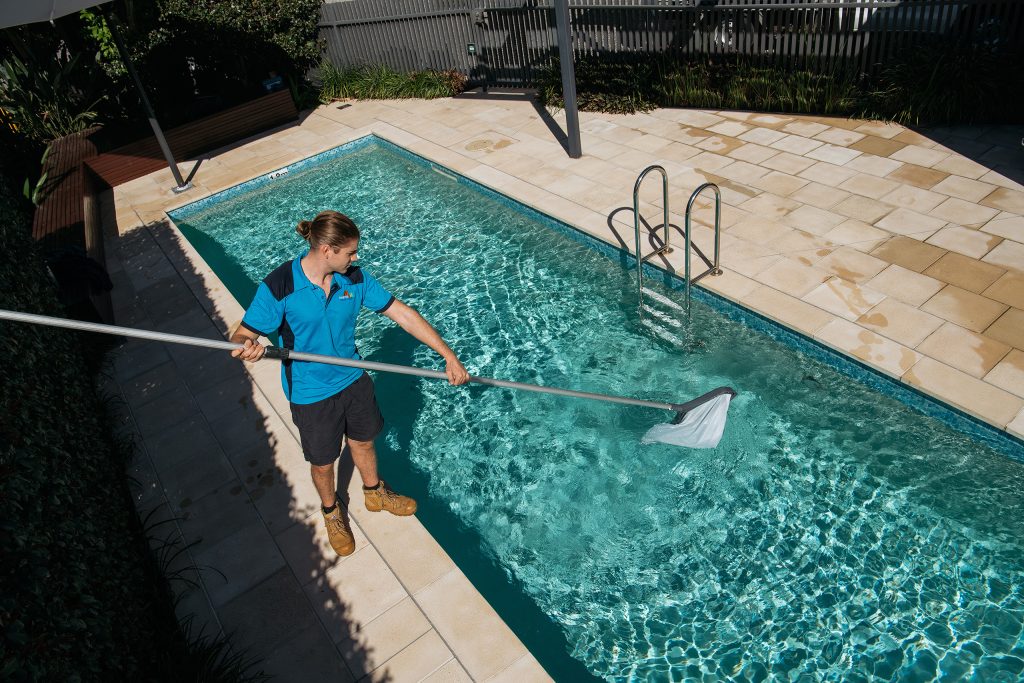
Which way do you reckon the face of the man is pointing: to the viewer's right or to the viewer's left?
to the viewer's right

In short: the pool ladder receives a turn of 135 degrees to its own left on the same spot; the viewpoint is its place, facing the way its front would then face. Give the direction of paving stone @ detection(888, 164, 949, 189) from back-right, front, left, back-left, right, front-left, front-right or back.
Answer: front-left

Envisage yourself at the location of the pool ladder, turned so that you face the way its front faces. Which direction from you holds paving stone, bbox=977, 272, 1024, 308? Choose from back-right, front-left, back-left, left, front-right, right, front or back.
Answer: back-left

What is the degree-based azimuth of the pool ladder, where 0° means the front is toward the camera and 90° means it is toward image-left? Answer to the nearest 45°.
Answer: approximately 45°

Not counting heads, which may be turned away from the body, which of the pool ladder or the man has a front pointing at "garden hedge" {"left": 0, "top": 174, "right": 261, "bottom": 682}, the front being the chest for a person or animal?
the pool ladder

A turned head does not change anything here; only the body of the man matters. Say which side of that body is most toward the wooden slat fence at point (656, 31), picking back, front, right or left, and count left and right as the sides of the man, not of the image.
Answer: left

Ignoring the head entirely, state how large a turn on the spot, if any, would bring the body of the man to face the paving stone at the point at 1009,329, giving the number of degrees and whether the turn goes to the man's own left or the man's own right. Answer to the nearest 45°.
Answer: approximately 45° to the man's own left

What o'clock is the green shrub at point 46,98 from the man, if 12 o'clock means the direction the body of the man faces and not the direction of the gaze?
The green shrub is roughly at 7 o'clock from the man.

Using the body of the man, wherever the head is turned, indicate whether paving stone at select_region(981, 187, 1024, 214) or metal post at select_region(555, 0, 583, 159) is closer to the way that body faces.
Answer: the paving stone

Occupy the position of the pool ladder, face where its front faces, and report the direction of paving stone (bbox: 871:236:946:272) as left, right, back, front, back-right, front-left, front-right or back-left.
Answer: back-left

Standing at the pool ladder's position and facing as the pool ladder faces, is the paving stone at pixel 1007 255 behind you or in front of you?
behind

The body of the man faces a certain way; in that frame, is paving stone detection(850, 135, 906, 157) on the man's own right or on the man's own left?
on the man's own left

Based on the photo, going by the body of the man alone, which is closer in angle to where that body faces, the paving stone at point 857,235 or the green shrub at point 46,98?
the paving stone

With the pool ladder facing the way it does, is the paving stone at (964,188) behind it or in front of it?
behind

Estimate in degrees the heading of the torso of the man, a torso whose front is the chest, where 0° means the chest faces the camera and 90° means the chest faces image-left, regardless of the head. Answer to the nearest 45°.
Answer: approximately 315°

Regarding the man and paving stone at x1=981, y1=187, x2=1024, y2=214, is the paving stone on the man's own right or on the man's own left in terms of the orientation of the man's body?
on the man's own left

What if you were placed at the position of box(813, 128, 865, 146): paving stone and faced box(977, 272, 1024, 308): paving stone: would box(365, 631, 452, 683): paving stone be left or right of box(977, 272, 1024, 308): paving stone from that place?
right
